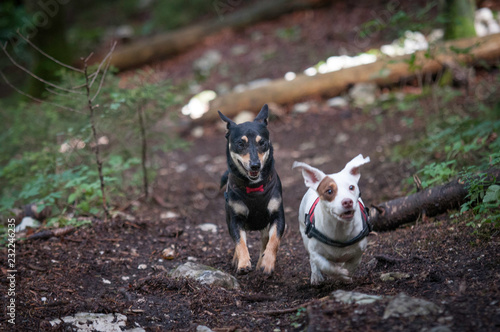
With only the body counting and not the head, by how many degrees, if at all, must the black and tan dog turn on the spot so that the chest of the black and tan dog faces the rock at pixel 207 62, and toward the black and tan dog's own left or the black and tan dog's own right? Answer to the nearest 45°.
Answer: approximately 180°

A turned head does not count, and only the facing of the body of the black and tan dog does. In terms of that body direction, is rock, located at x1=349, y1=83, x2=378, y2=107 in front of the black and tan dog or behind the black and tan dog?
behind

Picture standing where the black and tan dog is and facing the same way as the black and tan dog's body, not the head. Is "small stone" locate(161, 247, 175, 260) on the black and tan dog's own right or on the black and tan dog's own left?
on the black and tan dog's own right

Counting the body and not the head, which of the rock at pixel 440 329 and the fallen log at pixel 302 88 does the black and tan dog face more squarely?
the rock

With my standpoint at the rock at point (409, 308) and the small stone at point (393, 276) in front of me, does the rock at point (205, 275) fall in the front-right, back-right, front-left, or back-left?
front-left

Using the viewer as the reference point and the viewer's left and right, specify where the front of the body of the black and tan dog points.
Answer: facing the viewer

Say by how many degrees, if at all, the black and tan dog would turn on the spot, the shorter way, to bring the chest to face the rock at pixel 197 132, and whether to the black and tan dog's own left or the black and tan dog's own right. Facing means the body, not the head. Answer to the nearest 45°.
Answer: approximately 180°

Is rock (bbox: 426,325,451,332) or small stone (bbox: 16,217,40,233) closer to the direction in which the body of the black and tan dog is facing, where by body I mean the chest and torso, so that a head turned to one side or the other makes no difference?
the rock

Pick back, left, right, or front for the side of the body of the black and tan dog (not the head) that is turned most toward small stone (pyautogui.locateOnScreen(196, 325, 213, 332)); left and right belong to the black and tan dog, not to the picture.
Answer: front

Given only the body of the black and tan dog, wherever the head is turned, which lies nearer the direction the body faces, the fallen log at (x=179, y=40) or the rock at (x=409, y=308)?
the rock

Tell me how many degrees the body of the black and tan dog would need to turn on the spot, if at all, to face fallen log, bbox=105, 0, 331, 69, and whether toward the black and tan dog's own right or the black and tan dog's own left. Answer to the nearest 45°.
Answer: approximately 180°

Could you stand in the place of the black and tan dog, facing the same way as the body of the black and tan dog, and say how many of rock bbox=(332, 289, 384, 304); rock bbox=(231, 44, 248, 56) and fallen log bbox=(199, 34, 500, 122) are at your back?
2
